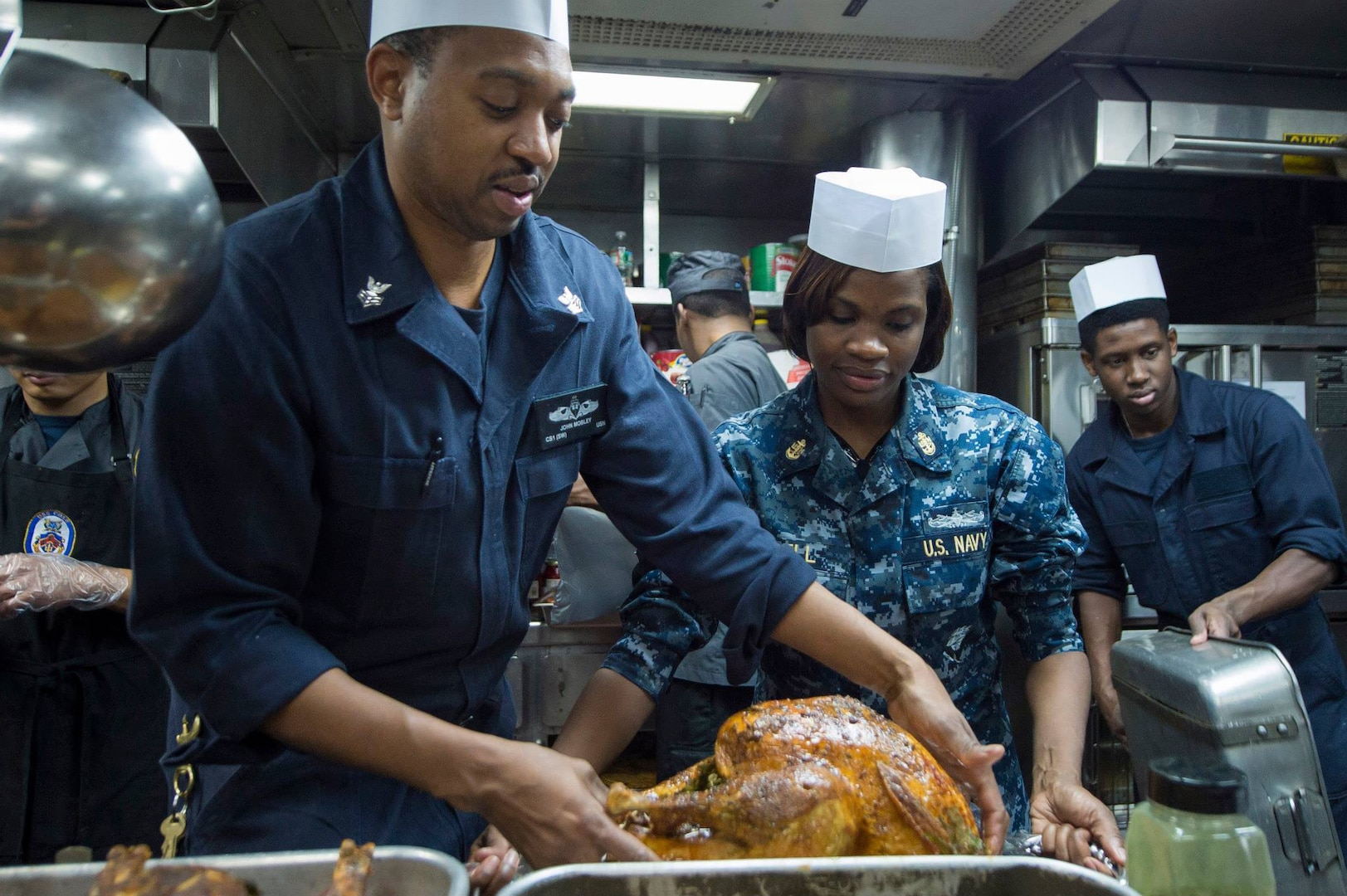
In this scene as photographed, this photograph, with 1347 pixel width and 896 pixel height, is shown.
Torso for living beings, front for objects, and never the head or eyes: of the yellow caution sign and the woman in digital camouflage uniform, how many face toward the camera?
2

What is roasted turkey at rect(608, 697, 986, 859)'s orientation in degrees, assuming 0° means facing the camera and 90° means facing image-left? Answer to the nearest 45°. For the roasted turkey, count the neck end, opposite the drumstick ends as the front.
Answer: approximately 270°

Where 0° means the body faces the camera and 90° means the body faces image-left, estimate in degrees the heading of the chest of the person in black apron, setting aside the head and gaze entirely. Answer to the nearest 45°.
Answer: approximately 0°

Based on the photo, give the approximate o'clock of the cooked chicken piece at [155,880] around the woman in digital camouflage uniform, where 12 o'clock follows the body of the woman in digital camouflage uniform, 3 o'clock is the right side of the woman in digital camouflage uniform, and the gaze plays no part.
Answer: The cooked chicken piece is roughly at 1 o'clock from the woman in digital camouflage uniform.

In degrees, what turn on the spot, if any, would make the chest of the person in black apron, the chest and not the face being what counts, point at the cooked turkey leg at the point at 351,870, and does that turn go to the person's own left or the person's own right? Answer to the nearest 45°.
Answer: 0° — they already face it

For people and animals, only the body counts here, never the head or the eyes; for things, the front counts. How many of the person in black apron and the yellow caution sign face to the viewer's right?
0

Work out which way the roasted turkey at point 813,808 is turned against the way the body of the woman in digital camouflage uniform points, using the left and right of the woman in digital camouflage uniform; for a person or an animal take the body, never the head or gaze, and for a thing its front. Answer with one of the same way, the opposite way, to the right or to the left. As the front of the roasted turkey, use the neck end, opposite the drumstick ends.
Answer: to the left

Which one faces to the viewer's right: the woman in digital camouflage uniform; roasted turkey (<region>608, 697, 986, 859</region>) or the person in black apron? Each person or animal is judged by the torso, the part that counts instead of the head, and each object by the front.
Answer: the roasted turkey

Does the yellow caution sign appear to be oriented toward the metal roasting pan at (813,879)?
yes

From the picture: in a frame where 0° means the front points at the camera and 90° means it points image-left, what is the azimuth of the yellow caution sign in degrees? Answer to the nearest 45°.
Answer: approximately 0°

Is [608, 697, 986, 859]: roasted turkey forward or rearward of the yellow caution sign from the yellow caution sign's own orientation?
forward
